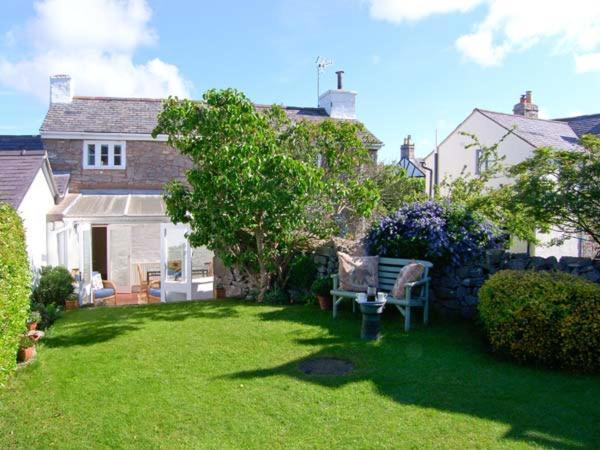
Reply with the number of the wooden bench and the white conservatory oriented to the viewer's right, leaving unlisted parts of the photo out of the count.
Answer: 0

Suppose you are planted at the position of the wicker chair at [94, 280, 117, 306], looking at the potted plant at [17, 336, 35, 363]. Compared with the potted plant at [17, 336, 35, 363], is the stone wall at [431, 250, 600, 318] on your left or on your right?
left

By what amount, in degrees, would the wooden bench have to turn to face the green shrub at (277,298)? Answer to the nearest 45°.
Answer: approximately 90° to its right

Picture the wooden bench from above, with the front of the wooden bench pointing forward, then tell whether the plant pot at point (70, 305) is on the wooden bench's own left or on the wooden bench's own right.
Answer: on the wooden bench's own right

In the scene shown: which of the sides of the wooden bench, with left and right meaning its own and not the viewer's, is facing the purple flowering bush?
back

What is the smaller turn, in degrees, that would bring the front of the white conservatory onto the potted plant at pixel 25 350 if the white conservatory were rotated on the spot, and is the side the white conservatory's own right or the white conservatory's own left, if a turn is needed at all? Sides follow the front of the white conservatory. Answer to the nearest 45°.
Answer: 0° — it already faces it

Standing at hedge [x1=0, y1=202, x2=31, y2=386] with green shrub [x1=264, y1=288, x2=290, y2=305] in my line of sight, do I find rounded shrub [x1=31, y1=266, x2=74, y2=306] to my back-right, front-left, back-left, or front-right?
front-left

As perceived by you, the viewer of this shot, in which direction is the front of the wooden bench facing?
facing the viewer and to the left of the viewer

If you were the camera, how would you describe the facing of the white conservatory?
facing the viewer

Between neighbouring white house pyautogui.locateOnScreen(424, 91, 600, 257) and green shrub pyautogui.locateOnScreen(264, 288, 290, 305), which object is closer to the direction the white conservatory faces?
the green shrub
